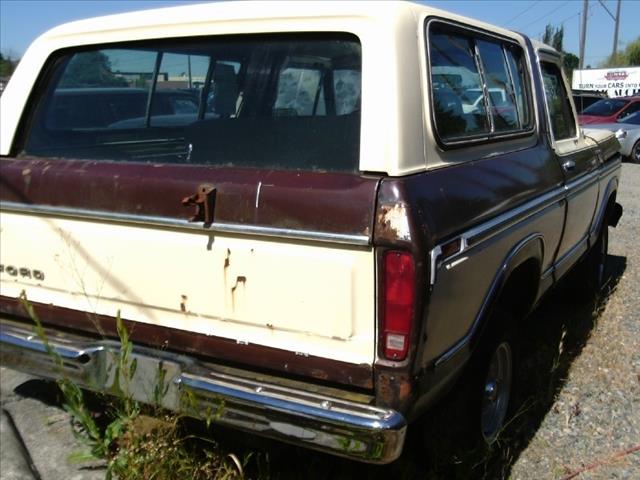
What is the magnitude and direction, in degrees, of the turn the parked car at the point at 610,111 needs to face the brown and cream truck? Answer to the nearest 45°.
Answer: approximately 45° to its left

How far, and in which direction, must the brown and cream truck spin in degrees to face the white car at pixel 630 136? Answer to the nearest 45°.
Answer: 0° — it already faces it

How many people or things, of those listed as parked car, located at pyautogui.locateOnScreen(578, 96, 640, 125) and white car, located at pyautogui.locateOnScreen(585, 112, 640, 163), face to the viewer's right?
0

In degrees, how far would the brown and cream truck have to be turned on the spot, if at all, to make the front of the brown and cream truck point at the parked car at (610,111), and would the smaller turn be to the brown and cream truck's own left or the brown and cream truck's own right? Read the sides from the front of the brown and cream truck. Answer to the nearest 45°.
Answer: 0° — it already faces it

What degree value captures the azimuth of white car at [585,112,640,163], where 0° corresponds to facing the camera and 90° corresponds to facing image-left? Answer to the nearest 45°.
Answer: approximately 45°

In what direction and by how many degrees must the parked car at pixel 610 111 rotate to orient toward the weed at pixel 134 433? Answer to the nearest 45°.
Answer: approximately 45° to its left

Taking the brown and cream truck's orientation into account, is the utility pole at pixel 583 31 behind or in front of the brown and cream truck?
in front
